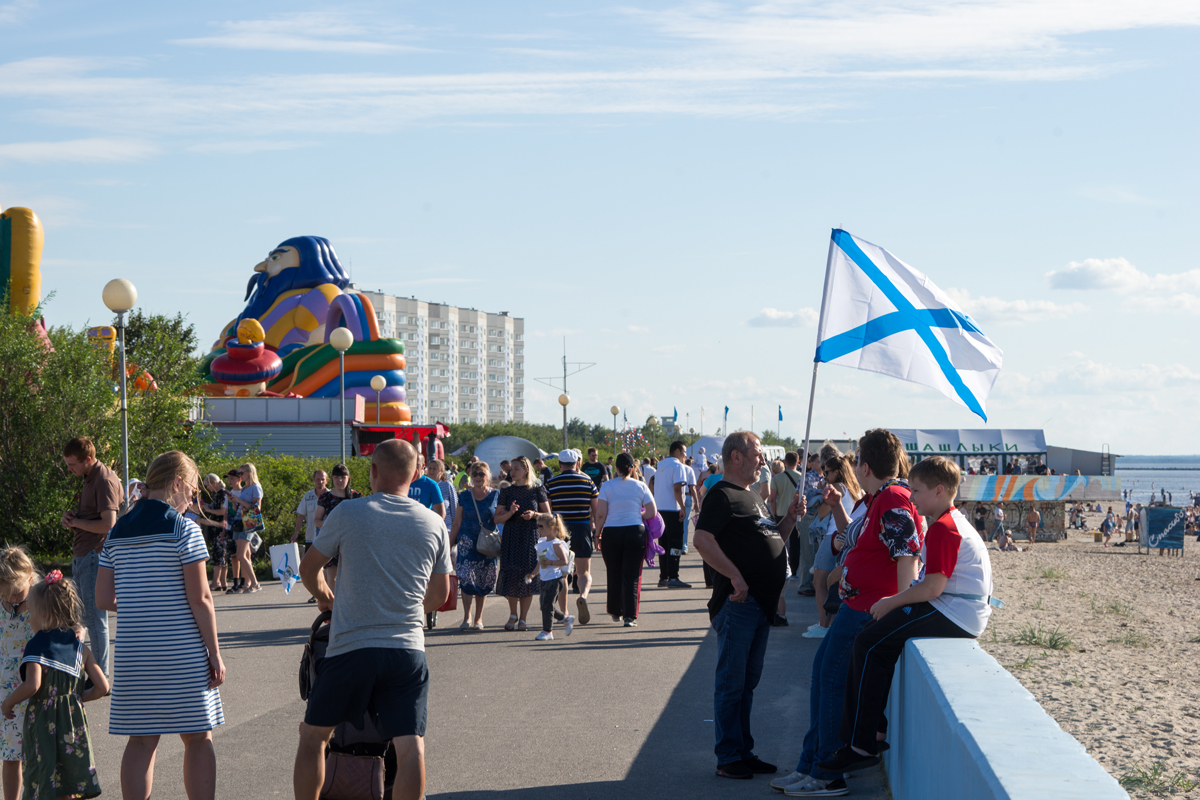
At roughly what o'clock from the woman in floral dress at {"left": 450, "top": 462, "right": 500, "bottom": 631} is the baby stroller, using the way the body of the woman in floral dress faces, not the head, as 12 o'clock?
The baby stroller is roughly at 12 o'clock from the woman in floral dress.

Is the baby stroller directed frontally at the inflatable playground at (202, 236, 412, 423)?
yes

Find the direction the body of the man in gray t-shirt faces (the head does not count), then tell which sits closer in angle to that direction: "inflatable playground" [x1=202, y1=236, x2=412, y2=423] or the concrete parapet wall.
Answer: the inflatable playground

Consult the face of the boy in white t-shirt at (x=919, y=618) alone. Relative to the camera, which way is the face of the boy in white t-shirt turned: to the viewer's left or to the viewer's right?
to the viewer's left

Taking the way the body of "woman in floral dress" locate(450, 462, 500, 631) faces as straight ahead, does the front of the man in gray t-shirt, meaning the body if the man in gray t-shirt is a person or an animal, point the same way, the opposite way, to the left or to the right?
the opposite way

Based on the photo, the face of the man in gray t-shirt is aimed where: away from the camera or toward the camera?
away from the camera

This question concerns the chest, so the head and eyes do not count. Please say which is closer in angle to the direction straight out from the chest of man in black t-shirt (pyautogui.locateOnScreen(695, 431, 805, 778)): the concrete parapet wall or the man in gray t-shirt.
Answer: the concrete parapet wall

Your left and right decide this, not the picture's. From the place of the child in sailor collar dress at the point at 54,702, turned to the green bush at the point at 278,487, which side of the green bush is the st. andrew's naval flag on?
right

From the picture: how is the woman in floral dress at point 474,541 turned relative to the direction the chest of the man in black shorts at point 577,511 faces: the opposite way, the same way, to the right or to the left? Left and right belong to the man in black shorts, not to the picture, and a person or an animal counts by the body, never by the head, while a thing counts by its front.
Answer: the opposite way

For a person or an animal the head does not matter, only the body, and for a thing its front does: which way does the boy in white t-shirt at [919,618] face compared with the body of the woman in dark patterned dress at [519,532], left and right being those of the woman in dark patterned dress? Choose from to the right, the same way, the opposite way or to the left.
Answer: to the right

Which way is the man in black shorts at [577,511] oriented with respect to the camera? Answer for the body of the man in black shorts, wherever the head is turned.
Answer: away from the camera

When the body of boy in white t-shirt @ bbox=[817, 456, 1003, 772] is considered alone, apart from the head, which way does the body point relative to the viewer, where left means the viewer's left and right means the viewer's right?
facing to the left of the viewer
